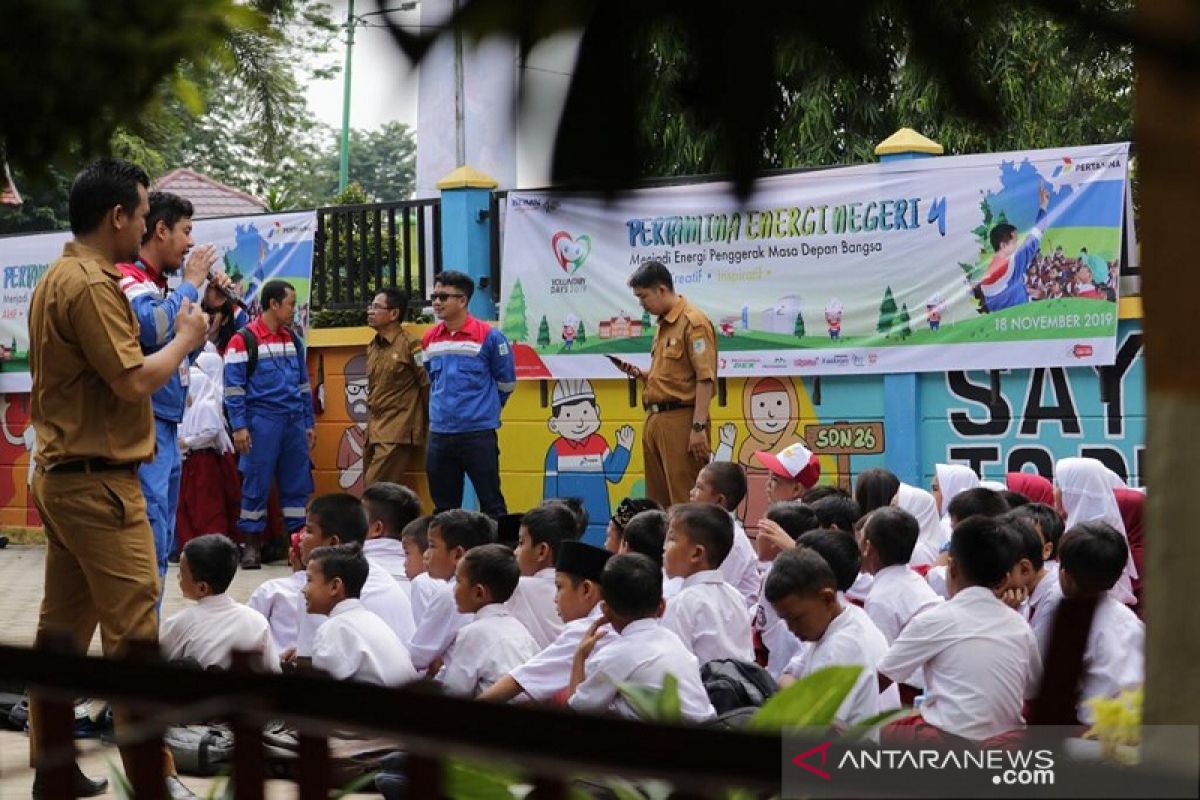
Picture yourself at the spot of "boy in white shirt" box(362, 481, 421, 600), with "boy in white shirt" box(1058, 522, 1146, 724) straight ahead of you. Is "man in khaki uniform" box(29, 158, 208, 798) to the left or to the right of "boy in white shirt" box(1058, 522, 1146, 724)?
right

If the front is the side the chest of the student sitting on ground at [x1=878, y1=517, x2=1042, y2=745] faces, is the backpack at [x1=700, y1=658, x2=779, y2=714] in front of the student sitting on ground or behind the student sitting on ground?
in front

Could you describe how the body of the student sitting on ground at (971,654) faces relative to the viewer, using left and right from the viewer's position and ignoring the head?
facing away from the viewer and to the left of the viewer

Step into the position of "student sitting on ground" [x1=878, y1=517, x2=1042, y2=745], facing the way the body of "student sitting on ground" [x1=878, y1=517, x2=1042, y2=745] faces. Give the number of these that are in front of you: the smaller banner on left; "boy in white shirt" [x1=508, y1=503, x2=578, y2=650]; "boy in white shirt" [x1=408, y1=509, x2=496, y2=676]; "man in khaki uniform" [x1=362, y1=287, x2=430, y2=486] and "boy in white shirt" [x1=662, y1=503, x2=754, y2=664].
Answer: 5

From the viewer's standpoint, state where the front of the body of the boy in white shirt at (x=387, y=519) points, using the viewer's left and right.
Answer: facing away from the viewer and to the left of the viewer

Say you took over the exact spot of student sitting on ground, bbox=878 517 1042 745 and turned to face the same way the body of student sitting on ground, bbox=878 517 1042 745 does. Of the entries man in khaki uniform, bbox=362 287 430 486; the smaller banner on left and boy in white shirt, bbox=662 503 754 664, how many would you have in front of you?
3

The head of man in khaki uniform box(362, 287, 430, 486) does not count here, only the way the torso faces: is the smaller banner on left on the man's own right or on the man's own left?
on the man's own right

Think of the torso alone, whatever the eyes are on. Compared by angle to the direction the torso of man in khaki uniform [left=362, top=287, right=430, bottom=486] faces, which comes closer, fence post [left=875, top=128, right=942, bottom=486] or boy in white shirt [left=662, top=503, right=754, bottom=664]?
the boy in white shirt

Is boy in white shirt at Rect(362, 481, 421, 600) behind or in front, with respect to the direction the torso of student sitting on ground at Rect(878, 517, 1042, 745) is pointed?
in front
